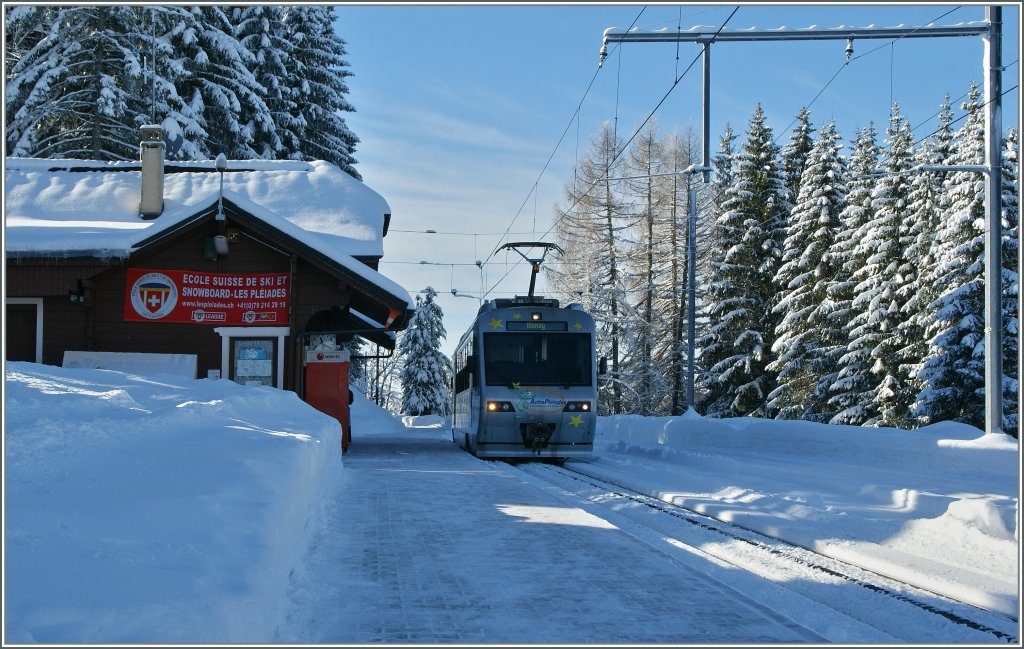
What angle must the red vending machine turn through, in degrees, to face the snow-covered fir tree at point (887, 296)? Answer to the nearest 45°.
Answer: approximately 45° to its left

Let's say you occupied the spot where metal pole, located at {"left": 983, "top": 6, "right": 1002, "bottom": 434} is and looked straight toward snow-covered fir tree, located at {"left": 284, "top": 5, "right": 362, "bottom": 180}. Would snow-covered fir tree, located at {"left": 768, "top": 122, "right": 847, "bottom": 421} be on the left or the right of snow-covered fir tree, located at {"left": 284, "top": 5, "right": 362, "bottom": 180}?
right

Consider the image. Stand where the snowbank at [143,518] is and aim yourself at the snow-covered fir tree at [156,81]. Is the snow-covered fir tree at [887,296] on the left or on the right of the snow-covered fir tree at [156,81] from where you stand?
right

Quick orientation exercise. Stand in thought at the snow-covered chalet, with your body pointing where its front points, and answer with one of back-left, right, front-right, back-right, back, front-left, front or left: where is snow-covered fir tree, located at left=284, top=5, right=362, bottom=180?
back

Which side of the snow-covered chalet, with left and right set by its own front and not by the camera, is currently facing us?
front

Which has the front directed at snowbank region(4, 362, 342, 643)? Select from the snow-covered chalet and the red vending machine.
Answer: the snow-covered chalet

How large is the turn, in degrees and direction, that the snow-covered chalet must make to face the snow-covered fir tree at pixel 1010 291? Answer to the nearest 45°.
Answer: approximately 90° to its left

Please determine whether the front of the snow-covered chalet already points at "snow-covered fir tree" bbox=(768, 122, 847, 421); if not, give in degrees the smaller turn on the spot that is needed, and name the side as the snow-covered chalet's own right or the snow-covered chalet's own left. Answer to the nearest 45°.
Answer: approximately 135° to the snow-covered chalet's own left
